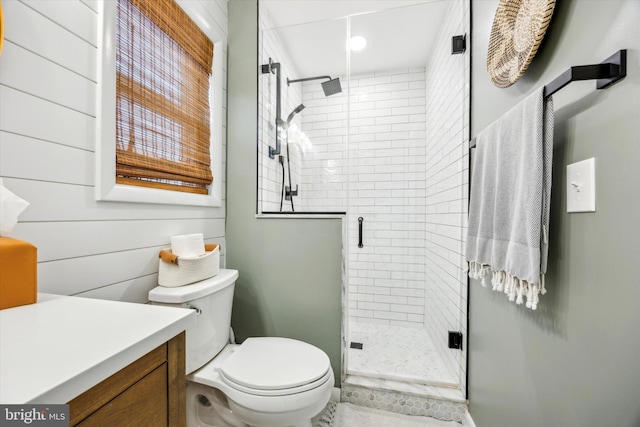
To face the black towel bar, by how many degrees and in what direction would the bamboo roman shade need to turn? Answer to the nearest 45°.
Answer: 0° — it already faces it

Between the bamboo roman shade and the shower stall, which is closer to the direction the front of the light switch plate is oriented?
the bamboo roman shade

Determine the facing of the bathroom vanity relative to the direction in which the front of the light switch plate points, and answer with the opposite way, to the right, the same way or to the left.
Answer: the opposite way

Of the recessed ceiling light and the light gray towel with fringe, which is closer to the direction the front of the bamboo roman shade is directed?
the light gray towel with fringe

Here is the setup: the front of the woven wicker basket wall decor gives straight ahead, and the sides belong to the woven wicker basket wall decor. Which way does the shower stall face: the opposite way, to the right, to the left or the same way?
to the left

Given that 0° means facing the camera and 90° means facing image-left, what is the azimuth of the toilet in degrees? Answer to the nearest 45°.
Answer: approximately 315°

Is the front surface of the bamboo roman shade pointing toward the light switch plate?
yes

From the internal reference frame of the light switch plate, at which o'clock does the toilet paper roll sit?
The toilet paper roll is roughly at 1 o'clock from the light switch plate.

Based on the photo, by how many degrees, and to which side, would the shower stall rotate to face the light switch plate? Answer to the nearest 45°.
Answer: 0° — it already faces it
